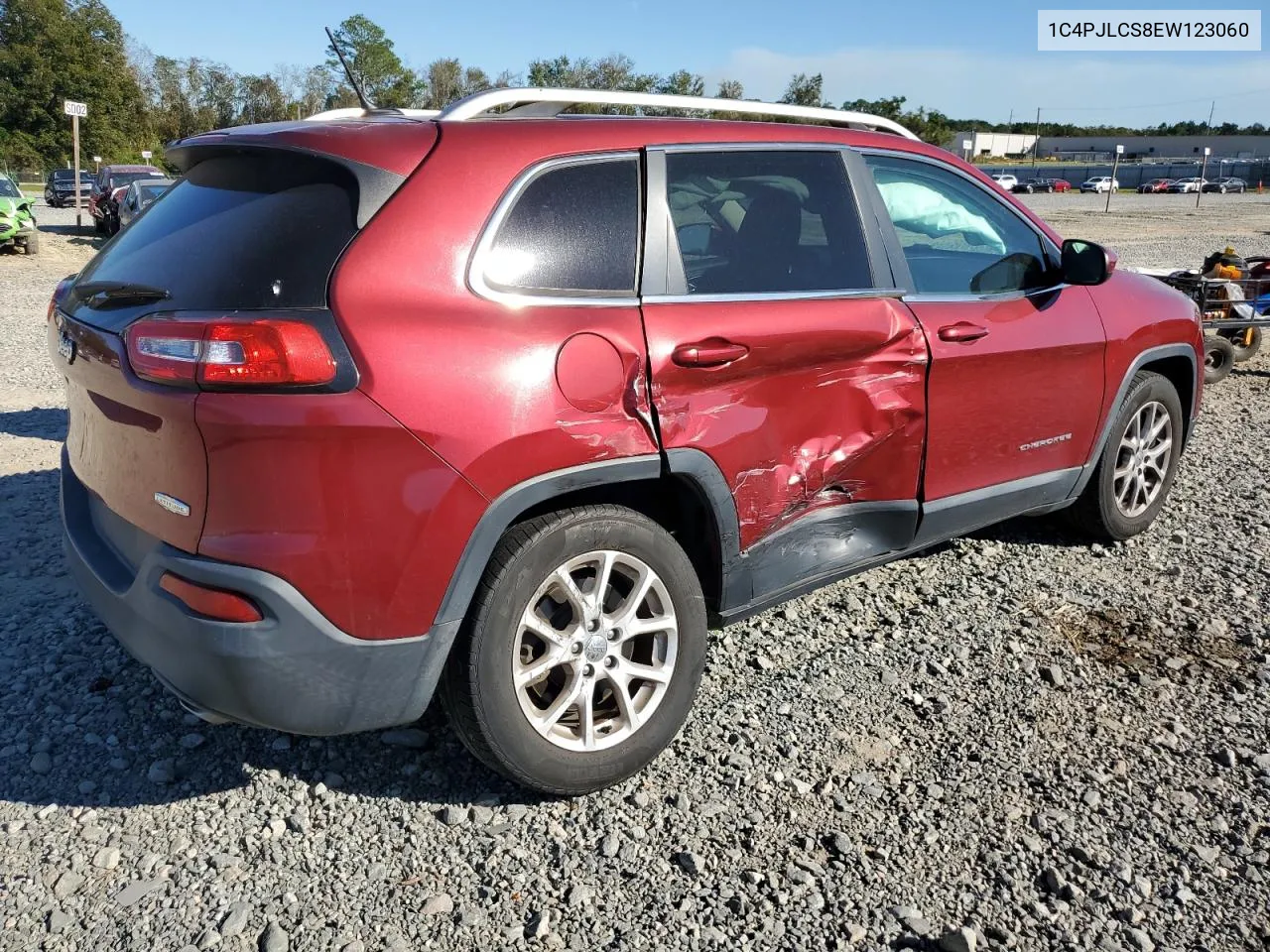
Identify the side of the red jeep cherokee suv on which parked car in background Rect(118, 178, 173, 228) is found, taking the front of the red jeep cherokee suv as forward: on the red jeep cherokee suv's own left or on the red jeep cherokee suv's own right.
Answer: on the red jeep cherokee suv's own left

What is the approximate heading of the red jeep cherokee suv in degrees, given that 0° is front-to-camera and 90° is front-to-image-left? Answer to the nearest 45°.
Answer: approximately 225°

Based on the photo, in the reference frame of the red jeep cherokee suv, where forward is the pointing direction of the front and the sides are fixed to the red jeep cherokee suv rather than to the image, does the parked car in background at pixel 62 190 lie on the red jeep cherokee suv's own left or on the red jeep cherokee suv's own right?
on the red jeep cherokee suv's own left

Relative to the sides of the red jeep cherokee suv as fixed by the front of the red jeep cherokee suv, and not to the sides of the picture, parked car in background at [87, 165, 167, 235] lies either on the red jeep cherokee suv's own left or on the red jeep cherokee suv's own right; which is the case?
on the red jeep cherokee suv's own left
